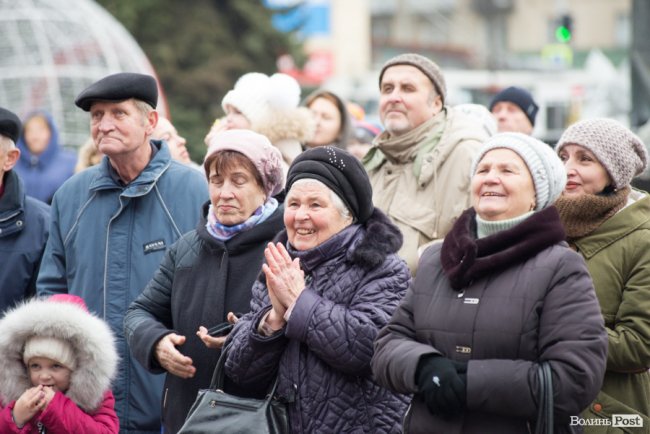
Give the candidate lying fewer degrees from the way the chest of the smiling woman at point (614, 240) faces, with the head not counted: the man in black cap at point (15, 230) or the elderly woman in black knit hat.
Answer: the elderly woman in black knit hat

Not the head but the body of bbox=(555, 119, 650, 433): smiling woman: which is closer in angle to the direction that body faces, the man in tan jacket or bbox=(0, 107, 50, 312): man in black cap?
the man in black cap

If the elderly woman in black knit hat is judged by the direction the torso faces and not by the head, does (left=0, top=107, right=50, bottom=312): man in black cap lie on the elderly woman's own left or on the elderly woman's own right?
on the elderly woman's own right

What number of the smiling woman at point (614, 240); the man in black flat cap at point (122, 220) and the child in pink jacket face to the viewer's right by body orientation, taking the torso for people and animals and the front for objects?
0

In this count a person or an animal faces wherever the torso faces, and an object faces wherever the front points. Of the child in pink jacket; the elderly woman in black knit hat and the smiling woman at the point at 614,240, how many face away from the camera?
0

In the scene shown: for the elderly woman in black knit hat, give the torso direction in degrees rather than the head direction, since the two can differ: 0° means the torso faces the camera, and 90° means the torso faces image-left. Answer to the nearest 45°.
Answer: approximately 45°

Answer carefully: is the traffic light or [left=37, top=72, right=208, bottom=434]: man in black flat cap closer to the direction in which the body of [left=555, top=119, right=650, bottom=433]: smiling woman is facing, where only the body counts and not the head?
the man in black flat cap

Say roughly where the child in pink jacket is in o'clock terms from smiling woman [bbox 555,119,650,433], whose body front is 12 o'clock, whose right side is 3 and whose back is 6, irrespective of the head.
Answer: The child in pink jacket is roughly at 1 o'clock from the smiling woman.

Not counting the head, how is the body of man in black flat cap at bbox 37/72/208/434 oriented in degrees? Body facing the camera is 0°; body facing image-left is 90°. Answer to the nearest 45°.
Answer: approximately 45°

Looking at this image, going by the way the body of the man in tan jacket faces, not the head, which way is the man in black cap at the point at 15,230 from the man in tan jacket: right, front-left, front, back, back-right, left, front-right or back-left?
front-right

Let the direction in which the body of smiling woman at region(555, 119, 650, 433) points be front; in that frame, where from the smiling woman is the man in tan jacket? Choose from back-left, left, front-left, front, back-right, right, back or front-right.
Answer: right

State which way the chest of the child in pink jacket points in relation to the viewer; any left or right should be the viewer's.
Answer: facing the viewer and to the left of the viewer
